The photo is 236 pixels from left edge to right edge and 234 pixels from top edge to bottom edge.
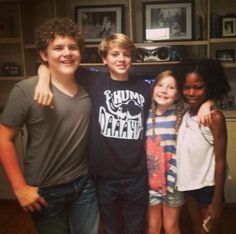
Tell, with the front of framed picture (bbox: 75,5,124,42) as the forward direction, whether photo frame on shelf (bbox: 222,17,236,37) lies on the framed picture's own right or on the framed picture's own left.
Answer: on the framed picture's own left

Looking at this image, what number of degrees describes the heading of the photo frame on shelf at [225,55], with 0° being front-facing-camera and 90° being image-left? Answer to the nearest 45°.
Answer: approximately 0°

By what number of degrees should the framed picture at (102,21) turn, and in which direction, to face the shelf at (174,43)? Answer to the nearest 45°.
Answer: approximately 45° to its left

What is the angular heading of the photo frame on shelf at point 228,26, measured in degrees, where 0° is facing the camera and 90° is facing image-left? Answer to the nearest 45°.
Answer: approximately 0°
